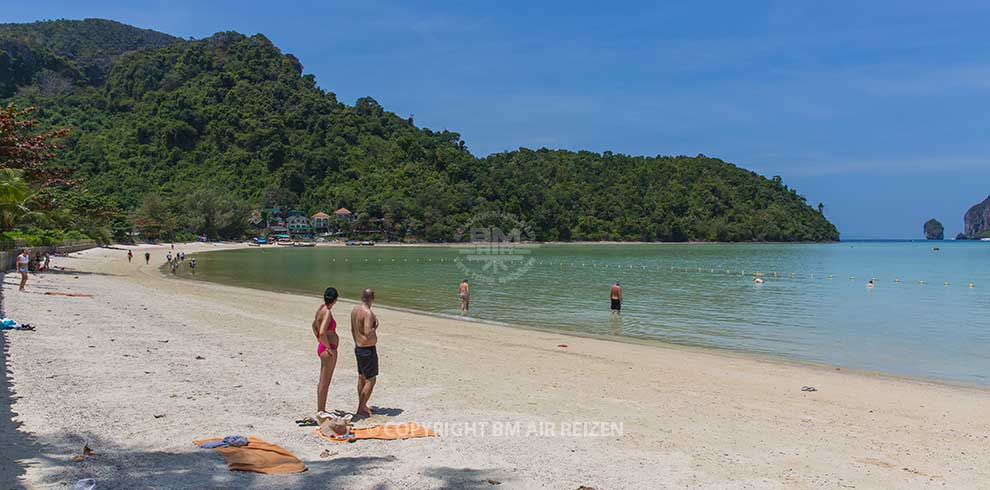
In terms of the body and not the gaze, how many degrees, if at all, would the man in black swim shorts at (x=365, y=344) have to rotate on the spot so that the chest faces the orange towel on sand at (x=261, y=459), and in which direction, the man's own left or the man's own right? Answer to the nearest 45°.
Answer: approximately 180°

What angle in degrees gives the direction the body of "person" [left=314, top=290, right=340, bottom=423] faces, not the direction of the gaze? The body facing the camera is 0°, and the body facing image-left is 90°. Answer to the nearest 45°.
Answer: approximately 225°

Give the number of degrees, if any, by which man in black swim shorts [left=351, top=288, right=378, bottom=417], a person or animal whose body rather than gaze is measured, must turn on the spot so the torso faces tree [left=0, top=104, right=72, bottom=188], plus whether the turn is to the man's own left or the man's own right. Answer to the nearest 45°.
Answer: approximately 90° to the man's own left

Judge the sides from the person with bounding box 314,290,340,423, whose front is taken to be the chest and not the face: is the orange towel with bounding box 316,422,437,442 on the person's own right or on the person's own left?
on the person's own right

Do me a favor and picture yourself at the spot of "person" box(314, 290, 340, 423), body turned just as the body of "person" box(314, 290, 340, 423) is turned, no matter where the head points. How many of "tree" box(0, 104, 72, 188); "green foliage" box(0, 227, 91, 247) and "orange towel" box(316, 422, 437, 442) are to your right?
1

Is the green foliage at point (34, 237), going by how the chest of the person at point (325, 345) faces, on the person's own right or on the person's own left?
on the person's own left

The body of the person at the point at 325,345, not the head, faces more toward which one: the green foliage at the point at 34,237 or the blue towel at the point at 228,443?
the green foliage

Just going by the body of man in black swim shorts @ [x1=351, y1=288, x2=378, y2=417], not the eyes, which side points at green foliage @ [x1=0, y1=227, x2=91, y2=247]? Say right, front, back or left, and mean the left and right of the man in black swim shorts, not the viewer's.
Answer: left

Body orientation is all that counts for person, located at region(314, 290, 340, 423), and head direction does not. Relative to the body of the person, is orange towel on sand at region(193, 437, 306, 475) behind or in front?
behind

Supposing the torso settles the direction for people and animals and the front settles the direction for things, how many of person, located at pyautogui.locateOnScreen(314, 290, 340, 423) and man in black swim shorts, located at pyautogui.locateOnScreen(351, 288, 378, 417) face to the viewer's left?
0

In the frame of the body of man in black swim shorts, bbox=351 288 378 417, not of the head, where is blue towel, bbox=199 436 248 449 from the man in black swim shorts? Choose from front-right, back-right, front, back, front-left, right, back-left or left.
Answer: back

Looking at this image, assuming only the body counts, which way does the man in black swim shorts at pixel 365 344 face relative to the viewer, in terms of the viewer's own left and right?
facing away from the viewer and to the right of the viewer
